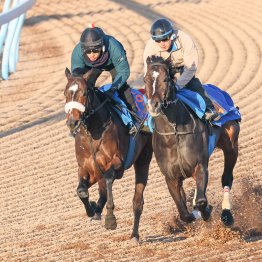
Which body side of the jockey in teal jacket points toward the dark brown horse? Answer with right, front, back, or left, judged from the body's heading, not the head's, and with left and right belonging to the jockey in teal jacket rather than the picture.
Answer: left

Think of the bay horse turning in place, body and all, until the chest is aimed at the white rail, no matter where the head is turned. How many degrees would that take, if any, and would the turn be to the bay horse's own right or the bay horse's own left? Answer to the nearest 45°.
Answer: approximately 135° to the bay horse's own right

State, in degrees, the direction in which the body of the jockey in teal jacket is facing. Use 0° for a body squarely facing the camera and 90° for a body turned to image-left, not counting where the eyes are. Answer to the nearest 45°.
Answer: approximately 45°

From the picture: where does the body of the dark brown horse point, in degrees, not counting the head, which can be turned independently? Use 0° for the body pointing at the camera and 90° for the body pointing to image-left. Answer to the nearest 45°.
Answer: approximately 45°

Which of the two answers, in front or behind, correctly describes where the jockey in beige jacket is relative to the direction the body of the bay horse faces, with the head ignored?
behind

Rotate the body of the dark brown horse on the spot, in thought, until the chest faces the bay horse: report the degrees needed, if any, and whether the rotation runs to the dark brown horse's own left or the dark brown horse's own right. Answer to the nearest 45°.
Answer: approximately 45° to the dark brown horse's own right

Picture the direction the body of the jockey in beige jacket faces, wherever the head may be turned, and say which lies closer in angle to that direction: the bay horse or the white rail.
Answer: the bay horse

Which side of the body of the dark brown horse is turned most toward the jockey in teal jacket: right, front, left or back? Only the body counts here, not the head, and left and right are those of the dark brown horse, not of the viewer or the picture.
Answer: right

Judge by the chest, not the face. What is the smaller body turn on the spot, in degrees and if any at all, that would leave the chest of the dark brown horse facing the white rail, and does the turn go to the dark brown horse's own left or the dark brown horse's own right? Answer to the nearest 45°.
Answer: approximately 90° to the dark brown horse's own right

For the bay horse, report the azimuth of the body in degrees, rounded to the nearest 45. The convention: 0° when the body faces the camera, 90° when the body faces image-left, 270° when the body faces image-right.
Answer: approximately 45°
